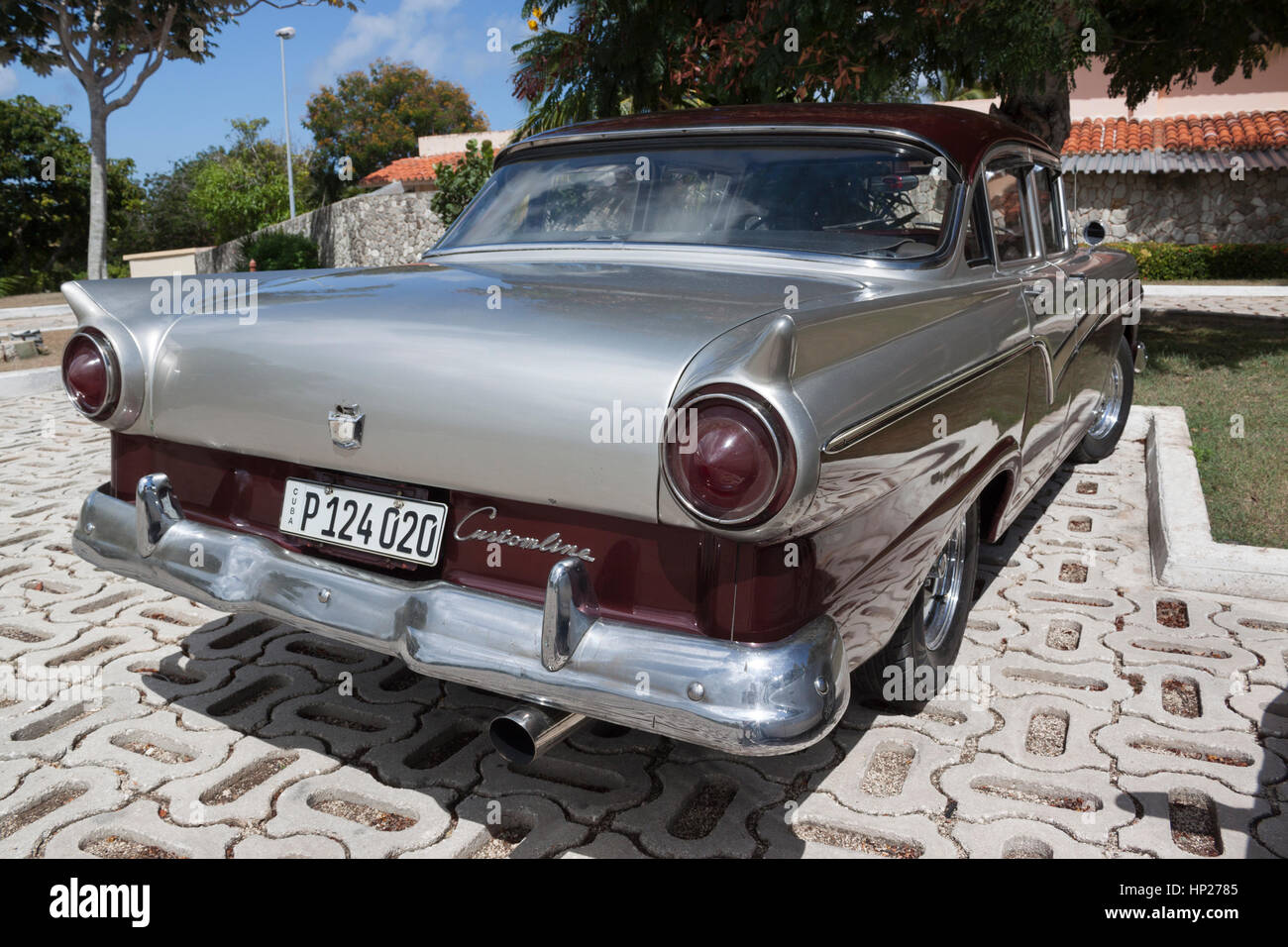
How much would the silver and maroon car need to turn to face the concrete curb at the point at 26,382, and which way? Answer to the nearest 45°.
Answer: approximately 90° to its left

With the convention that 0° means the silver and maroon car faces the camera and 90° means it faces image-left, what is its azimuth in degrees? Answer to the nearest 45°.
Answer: approximately 225°

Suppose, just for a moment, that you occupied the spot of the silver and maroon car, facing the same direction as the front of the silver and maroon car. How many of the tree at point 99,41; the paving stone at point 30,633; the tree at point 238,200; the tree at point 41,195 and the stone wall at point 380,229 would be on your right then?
0

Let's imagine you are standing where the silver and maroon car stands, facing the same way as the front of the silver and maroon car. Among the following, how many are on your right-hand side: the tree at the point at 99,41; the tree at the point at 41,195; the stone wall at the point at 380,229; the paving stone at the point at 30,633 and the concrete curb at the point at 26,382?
0

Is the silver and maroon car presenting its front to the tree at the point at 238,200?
no

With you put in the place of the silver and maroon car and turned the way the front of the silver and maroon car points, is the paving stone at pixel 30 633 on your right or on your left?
on your left

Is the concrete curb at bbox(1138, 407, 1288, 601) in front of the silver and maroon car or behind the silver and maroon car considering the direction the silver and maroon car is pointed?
in front

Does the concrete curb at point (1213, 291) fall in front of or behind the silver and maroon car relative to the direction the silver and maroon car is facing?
in front

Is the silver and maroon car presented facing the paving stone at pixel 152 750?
no

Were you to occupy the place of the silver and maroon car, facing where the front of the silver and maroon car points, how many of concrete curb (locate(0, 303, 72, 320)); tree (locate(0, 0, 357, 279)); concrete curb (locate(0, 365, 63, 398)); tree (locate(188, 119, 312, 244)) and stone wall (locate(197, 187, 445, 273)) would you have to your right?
0

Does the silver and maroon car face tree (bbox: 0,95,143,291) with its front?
no

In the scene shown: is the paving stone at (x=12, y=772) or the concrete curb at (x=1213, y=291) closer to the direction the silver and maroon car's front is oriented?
the concrete curb

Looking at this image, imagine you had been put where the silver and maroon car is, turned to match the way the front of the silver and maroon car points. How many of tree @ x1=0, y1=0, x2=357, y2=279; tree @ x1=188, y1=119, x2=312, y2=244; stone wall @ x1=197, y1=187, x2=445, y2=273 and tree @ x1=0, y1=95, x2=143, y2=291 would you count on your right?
0

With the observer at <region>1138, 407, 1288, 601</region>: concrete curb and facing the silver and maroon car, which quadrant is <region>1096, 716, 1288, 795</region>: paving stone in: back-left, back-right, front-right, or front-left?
front-left
